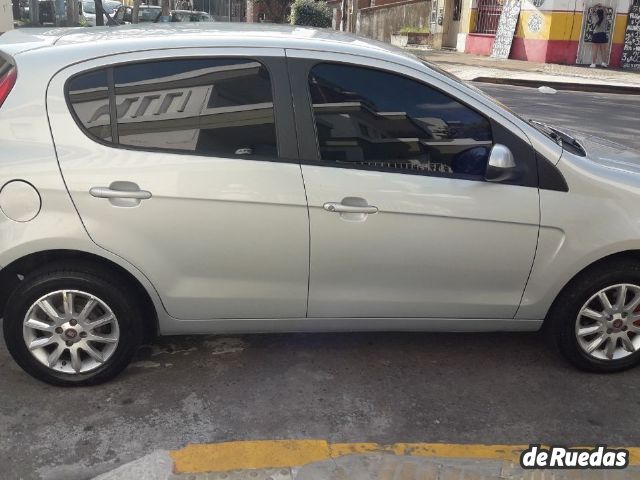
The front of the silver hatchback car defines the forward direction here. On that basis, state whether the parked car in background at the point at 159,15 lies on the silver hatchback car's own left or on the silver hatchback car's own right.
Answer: on the silver hatchback car's own left

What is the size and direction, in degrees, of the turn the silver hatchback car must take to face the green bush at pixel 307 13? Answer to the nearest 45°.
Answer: approximately 90° to its left

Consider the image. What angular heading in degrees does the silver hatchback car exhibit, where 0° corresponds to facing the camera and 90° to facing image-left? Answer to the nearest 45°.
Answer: approximately 270°

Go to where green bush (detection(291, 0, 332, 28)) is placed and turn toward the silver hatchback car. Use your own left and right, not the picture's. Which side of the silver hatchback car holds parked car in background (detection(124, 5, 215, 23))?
right
